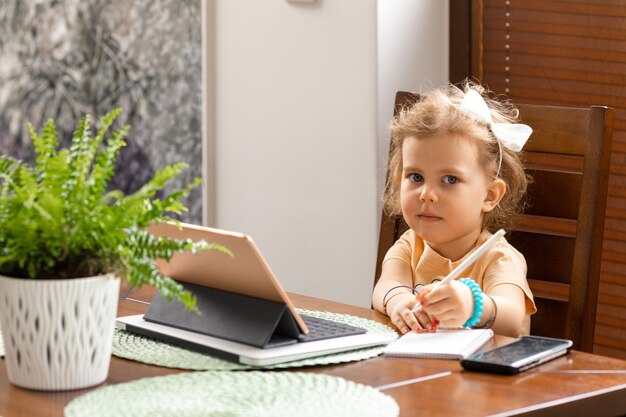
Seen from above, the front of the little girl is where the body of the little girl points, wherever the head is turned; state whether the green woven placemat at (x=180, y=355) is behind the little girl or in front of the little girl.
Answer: in front

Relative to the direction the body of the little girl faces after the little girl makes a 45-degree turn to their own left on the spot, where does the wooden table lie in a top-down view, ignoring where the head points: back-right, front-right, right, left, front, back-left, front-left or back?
front

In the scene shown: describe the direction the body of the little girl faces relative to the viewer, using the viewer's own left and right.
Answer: facing the viewer and to the left of the viewer

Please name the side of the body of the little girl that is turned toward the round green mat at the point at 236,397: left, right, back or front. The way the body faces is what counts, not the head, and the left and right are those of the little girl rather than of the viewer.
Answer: front

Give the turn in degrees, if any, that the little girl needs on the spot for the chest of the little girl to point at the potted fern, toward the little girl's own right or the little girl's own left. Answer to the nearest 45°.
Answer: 0° — they already face it
